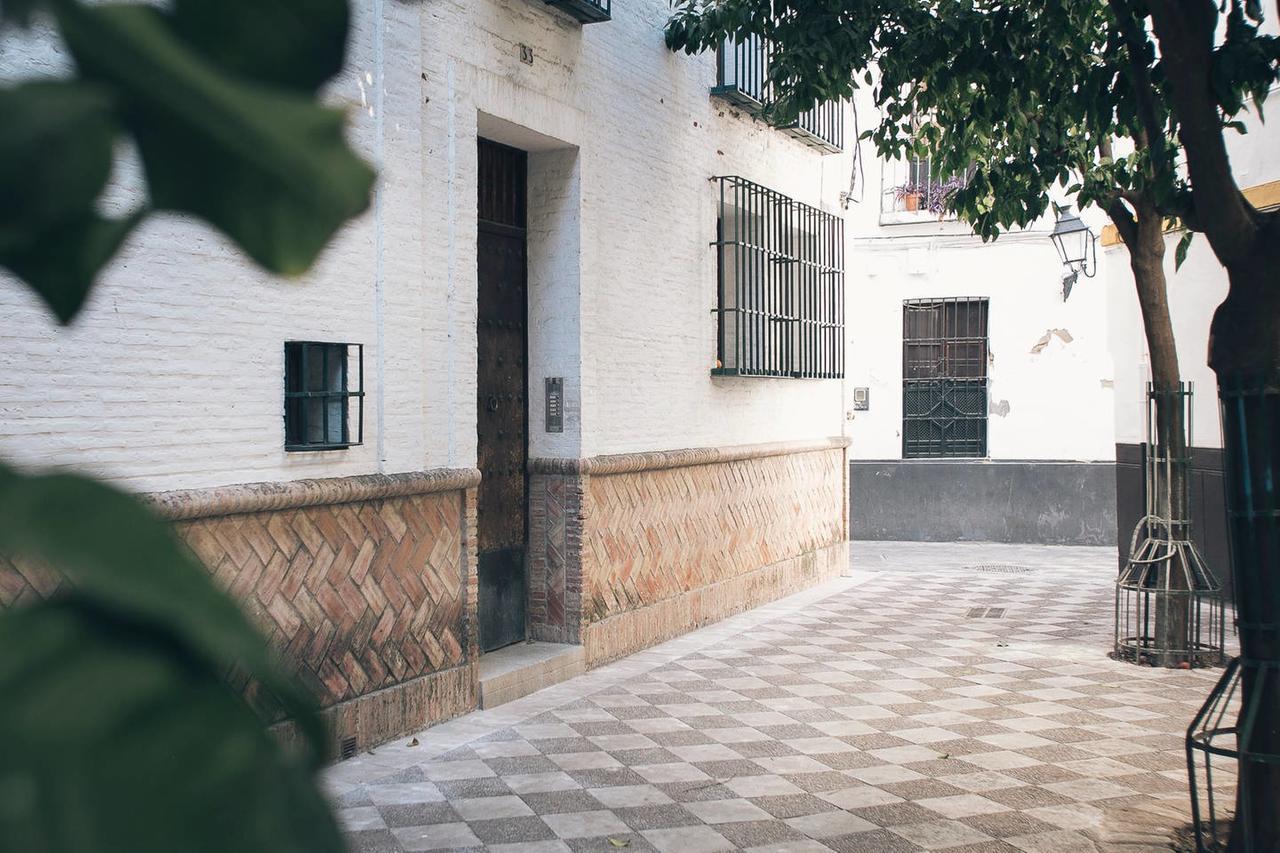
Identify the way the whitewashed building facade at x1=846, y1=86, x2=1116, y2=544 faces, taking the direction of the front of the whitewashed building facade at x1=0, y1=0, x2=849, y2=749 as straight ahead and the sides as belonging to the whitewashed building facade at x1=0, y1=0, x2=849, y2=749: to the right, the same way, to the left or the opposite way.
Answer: to the right

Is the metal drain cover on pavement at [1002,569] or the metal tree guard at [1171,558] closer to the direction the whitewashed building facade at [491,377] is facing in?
the metal tree guard

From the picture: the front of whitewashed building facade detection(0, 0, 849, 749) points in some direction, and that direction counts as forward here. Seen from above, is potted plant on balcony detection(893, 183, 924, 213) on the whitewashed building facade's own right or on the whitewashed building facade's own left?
on the whitewashed building facade's own left

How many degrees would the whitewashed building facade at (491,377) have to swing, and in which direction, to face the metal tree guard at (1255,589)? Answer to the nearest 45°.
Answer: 0° — it already faces it

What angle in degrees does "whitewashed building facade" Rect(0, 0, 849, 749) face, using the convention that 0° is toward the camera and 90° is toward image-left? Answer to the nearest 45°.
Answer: approximately 315°

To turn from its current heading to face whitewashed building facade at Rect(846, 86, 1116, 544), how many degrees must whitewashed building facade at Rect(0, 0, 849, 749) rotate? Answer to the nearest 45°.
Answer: approximately 90° to its left

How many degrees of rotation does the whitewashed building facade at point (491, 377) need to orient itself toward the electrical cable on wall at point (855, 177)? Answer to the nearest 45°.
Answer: approximately 90° to its left

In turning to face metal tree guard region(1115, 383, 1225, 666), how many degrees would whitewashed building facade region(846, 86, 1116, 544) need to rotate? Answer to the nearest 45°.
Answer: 0° — it already faces it

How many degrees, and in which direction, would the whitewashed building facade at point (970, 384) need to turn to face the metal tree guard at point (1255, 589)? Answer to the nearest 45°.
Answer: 0° — it already faces it

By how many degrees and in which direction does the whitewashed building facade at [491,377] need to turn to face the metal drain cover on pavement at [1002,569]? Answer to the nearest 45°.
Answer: approximately 90° to its left

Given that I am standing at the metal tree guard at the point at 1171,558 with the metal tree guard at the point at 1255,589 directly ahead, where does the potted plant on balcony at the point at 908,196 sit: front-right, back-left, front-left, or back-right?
back-right

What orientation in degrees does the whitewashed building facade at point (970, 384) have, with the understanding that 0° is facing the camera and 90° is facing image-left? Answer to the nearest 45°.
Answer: approximately 0°

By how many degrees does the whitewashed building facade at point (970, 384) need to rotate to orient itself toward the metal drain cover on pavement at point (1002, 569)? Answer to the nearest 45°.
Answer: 0° — it already faces it

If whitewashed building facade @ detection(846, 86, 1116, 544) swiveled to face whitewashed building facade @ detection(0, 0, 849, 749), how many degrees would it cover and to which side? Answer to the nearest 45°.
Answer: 0° — it already faces it
